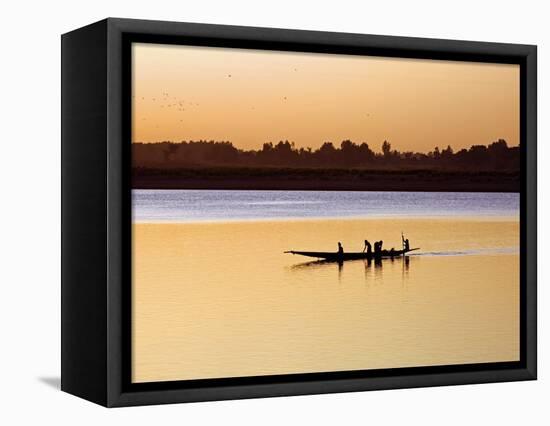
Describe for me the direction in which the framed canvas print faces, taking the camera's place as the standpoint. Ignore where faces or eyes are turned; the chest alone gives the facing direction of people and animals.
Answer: facing the viewer and to the right of the viewer
